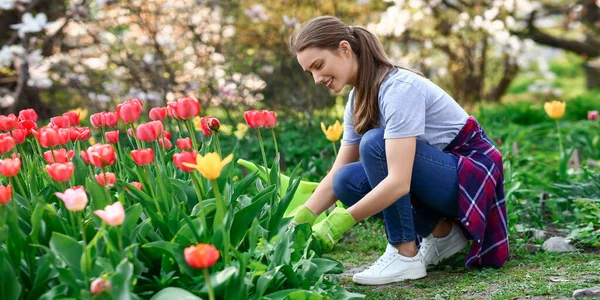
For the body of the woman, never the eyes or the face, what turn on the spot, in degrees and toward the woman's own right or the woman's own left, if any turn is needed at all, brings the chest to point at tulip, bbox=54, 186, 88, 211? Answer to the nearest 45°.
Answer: approximately 45° to the woman's own left

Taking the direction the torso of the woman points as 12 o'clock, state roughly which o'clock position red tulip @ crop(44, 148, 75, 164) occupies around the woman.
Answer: The red tulip is roughly at 11 o'clock from the woman.

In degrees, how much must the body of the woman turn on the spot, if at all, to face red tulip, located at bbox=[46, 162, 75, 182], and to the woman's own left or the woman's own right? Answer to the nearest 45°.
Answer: approximately 45° to the woman's own left

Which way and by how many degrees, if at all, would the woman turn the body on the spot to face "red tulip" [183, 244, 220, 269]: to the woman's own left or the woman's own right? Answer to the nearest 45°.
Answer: approximately 90° to the woman's own left

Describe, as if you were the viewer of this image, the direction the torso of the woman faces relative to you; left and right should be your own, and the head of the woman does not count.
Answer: facing to the left of the viewer

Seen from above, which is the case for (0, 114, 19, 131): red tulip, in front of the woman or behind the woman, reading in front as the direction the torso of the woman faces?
in front

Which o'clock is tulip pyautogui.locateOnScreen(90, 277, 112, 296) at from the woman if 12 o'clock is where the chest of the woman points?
The tulip is roughly at 10 o'clock from the woman.
